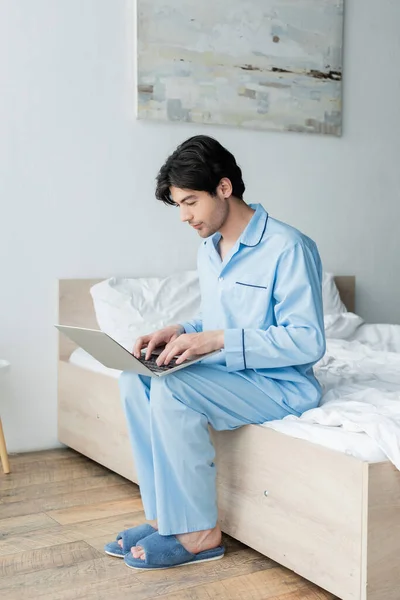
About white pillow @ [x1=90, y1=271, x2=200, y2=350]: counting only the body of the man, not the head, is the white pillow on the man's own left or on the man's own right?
on the man's own right

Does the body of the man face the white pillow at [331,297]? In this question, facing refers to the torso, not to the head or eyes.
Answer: no

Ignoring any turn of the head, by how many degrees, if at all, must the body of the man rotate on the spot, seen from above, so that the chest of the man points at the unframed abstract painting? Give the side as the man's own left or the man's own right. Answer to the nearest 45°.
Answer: approximately 135° to the man's own right

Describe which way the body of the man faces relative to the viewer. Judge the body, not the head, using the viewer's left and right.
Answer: facing the viewer and to the left of the viewer

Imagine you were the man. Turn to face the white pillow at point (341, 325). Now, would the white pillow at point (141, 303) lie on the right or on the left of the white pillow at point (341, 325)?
left

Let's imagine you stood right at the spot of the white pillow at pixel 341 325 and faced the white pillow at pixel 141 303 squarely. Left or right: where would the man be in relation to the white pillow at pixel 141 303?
left

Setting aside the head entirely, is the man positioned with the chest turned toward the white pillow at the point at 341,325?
no
